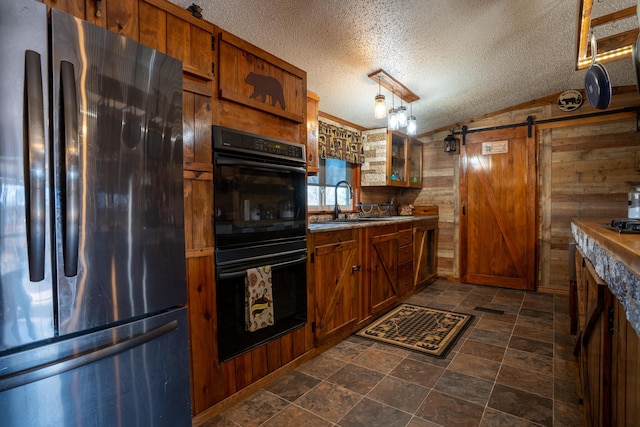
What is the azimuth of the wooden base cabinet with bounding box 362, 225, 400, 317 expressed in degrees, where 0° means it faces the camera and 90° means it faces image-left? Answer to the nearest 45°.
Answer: approximately 315°

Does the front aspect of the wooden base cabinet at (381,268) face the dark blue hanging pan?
yes

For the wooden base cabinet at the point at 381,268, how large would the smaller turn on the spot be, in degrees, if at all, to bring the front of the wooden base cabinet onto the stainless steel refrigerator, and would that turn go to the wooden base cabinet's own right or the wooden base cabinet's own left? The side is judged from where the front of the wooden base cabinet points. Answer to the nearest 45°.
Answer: approximately 45° to the wooden base cabinet's own right

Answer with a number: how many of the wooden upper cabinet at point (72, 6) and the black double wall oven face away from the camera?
0

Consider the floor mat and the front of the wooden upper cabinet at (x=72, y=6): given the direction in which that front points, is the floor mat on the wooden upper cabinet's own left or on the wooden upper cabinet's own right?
on the wooden upper cabinet's own left

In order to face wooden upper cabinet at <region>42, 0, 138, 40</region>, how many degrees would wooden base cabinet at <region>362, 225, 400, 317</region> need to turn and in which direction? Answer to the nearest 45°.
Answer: approximately 90° to its right

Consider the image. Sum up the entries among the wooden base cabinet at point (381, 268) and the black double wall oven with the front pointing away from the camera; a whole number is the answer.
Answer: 0

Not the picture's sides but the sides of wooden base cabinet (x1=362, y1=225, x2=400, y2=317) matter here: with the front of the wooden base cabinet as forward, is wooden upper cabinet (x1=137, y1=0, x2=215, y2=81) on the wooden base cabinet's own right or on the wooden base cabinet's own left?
on the wooden base cabinet's own right

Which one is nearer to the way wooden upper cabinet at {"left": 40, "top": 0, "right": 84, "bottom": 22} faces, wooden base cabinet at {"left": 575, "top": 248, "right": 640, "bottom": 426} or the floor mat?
the wooden base cabinet

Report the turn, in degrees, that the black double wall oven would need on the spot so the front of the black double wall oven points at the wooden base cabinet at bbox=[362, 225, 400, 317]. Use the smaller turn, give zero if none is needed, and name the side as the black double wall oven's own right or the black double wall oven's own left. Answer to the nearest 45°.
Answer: approximately 90° to the black double wall oven's own left

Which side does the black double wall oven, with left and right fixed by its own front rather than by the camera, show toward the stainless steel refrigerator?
right

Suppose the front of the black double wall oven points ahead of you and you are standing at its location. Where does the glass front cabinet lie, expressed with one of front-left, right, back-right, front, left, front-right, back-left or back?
left

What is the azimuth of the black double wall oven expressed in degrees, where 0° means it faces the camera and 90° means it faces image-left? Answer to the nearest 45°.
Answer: approximately 315°

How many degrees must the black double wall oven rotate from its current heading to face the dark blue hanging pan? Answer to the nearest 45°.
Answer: approximately 45° to its left
